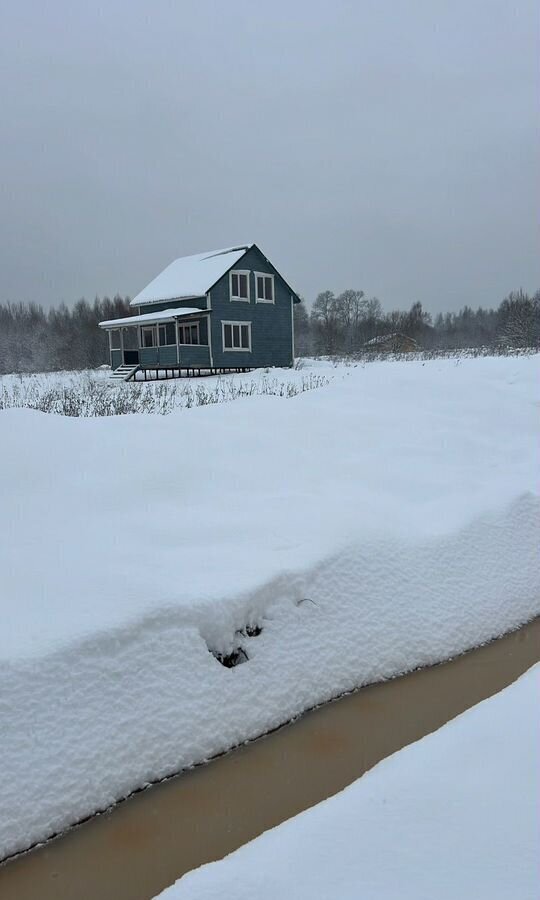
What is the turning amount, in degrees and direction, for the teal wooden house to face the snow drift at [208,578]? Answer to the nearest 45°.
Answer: approximately 45° to its left
